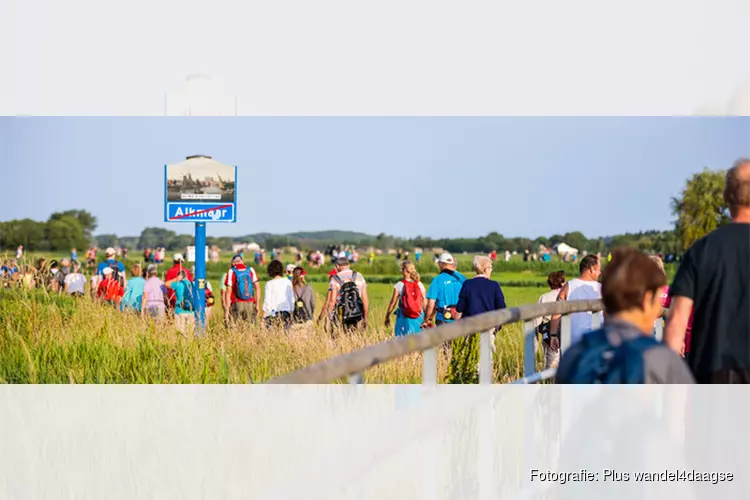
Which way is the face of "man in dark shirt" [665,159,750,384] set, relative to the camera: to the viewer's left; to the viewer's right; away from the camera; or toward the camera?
away from the camera

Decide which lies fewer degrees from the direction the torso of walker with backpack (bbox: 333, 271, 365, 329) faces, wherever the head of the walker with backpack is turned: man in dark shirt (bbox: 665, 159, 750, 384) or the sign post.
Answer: the sign post

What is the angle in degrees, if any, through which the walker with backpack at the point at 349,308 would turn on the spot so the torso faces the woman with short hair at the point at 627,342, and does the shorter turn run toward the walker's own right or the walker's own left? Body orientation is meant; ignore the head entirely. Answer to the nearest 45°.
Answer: approximately 180°

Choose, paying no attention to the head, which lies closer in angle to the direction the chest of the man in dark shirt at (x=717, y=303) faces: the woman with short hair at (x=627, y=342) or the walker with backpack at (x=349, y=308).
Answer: the walker with backpack

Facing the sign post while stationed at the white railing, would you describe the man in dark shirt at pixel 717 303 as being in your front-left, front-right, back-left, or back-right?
back-right

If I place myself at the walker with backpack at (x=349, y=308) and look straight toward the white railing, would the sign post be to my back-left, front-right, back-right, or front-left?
back-right

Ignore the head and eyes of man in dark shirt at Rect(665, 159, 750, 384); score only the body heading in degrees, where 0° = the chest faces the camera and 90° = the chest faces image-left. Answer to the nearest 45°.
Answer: approximately 180°

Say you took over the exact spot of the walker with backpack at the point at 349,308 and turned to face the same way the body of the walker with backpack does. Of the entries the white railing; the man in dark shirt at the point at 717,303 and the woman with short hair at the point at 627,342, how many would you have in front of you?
0

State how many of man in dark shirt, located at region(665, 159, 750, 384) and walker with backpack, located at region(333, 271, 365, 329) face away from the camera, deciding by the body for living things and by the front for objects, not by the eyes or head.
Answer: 2

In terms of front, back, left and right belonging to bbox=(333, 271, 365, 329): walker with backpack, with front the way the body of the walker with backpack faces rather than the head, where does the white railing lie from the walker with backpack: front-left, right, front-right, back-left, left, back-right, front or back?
back

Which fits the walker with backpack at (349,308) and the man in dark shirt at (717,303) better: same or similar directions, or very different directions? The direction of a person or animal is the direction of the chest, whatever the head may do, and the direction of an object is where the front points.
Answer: same or similar directions

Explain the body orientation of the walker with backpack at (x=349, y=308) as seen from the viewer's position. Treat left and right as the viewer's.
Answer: facing away from the viewer

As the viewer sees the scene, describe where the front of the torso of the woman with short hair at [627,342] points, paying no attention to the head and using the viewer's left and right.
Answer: facing away from the viewer and to the right of the viewer

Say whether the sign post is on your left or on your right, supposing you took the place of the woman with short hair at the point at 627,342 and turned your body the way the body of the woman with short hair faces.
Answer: on your left
